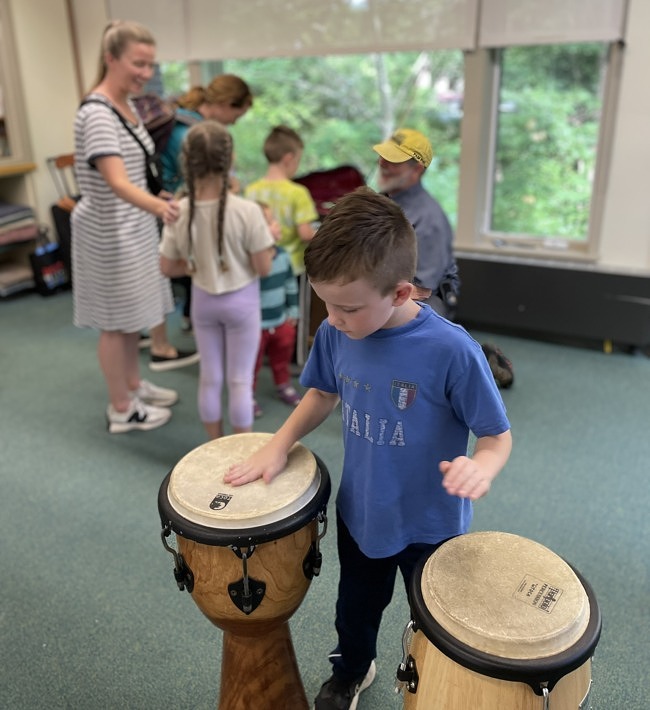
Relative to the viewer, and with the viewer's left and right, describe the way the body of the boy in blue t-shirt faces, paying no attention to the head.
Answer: facing the viewer and to the left of the viewer

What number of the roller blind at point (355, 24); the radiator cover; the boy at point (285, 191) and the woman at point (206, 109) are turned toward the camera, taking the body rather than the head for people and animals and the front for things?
2

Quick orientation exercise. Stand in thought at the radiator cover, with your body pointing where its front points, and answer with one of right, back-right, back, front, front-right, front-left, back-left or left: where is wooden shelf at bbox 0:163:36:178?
right

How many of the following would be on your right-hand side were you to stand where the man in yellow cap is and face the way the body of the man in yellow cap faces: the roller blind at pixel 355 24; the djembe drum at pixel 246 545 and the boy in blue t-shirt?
1

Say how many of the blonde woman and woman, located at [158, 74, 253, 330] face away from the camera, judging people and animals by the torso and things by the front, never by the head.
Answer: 0

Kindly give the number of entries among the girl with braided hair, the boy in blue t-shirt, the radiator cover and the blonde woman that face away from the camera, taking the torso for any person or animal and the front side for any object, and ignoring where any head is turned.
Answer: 1

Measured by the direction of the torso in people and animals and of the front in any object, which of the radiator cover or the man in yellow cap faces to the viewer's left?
the man in yellow cap

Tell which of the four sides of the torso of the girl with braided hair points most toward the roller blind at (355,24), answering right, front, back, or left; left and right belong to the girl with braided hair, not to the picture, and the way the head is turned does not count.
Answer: front

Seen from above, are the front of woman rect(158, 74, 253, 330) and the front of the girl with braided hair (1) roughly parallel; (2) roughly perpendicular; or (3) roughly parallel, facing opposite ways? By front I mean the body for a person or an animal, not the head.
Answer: roughly perpendicular

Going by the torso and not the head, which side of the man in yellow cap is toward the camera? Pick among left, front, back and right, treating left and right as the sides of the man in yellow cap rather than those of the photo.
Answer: left

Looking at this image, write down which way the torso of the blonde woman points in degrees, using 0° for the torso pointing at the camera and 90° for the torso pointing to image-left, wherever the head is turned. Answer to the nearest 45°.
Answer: approximately 270°

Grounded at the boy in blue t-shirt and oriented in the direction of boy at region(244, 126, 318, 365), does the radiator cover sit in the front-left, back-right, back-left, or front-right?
front-right

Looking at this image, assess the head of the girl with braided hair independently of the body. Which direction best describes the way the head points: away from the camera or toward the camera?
away from the camera

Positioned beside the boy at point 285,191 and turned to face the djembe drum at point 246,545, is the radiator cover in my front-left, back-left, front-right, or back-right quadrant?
back-left

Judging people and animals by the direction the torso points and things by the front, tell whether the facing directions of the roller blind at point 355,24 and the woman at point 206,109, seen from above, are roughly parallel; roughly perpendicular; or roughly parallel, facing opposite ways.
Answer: roughly perpendicular

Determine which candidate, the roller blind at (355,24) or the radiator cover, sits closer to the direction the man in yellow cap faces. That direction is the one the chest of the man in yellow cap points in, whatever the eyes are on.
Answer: the roller blind

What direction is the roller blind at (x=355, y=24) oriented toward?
toward the camera
